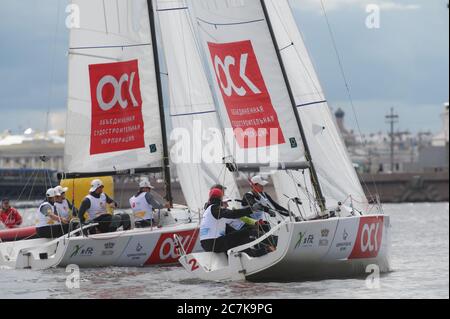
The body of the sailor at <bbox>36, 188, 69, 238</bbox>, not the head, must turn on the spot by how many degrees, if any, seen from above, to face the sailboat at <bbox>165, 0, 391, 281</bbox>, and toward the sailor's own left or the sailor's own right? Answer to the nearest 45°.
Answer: approximately 45° to the sailor's own right

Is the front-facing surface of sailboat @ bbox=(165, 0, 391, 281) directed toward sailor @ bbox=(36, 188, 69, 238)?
no

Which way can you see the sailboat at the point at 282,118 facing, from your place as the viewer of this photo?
facing away from the viewer and to the right of the viewer

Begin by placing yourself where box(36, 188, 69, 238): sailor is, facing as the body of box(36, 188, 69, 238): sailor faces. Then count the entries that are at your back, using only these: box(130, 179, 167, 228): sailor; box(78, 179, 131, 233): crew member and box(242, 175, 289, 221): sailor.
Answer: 0

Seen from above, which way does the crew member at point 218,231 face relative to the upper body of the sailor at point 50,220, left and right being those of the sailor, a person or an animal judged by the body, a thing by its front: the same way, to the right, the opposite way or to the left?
the same way

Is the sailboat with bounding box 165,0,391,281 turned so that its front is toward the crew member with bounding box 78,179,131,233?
no

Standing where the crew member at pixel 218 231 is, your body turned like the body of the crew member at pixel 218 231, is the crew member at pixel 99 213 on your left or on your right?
on your left

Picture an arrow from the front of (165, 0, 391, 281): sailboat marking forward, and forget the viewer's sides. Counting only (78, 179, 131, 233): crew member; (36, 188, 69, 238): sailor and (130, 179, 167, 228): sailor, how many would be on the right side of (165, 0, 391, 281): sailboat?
0

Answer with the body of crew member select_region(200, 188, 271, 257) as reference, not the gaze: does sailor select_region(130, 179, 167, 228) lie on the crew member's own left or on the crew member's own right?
on the crew member's own left
